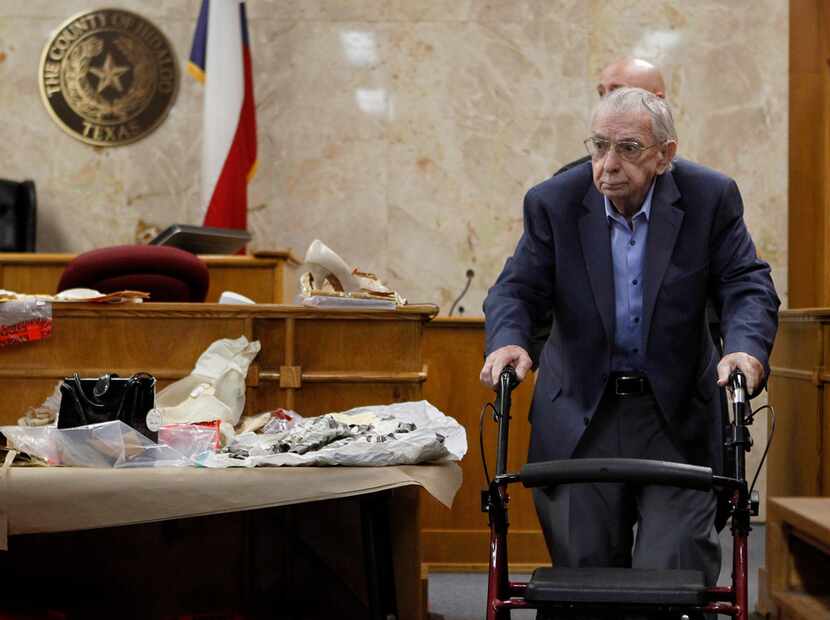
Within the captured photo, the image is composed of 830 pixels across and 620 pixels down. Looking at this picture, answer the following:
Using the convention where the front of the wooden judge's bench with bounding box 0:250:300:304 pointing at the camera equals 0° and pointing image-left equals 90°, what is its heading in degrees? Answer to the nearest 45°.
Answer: approximately 0°

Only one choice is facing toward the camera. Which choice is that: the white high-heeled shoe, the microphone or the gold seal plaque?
the gold seal plaque

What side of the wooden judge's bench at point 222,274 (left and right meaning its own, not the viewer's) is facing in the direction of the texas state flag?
back

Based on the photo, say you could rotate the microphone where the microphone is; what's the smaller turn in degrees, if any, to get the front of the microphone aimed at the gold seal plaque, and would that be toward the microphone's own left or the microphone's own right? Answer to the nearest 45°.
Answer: approximately 180°

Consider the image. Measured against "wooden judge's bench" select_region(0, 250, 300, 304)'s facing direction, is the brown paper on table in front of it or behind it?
in front

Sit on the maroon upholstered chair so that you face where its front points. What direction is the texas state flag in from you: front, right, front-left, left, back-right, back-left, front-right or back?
back

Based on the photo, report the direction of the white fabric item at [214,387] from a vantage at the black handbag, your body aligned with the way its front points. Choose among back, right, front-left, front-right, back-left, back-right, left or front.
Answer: back-left

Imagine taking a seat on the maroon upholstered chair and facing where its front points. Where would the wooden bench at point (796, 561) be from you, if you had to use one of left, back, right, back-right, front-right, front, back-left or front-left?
front-left

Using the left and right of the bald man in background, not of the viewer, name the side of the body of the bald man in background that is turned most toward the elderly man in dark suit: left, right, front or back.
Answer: front

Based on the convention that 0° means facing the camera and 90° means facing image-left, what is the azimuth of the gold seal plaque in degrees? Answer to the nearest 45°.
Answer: approximately 0°
